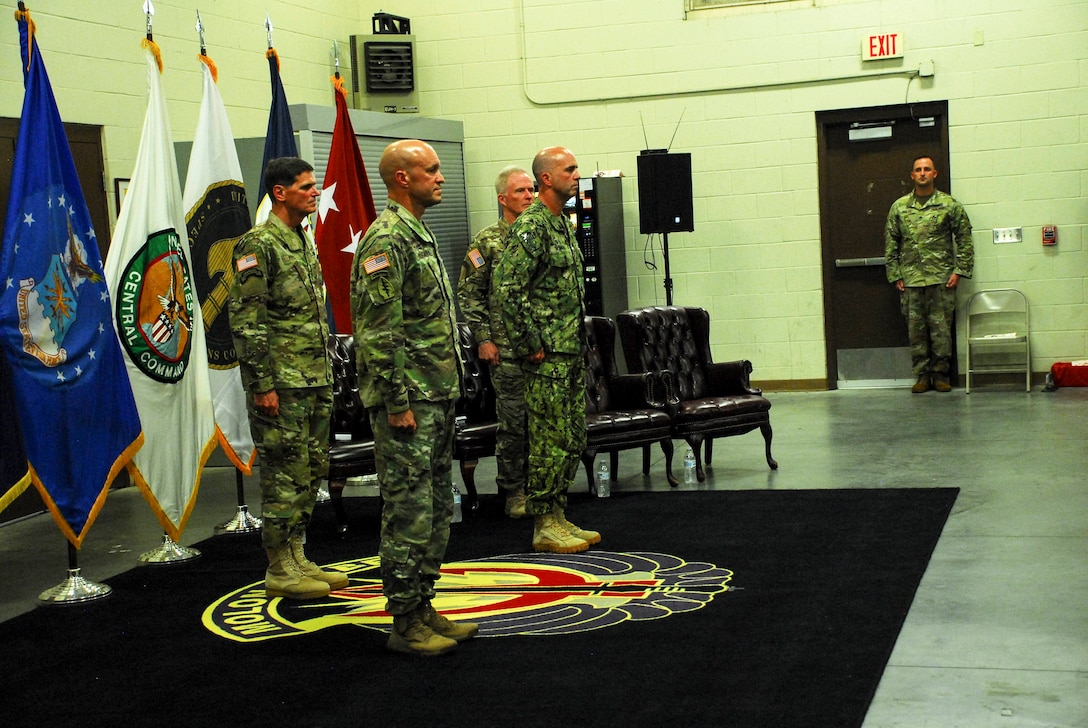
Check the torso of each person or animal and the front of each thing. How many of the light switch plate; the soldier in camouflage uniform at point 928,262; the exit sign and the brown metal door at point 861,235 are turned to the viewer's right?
0

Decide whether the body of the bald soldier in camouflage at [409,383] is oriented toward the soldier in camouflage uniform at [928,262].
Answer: no

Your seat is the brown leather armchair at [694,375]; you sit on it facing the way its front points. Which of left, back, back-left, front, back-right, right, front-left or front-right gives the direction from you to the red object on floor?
left

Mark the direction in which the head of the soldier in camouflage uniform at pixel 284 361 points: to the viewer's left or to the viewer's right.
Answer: to the viewer's right

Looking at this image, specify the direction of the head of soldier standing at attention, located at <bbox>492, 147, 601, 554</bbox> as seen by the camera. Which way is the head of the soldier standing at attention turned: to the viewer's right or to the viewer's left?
to the viewer's right

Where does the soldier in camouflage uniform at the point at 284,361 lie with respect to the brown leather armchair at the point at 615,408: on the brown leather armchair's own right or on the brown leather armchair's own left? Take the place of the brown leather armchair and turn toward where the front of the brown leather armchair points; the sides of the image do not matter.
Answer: on the brown leather armchair's own right

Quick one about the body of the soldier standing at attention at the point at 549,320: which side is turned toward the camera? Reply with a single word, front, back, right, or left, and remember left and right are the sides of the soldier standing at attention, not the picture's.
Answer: right

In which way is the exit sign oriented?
toward the camera

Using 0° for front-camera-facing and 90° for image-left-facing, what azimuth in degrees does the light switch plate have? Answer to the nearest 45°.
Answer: approximately 0°

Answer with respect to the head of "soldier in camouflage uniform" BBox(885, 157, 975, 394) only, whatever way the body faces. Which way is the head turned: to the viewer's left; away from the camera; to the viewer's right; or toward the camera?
toward the camera

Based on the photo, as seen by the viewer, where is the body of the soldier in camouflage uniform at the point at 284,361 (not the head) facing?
to the viewer's right

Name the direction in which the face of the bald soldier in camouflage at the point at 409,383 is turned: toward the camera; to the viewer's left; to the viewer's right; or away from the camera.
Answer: to the viewer's right

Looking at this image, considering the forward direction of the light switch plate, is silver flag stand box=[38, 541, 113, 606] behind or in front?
in front

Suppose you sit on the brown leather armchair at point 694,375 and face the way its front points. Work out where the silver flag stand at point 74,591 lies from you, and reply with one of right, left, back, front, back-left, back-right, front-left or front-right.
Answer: right

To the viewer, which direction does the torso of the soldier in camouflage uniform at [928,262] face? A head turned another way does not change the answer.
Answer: toward the camera

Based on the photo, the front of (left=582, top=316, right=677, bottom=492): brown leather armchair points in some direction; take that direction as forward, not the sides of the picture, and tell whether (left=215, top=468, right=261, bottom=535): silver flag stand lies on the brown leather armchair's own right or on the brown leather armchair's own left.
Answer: on the brown leather armchair's own right

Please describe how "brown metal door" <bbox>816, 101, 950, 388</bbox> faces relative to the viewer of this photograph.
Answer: facing the viewer

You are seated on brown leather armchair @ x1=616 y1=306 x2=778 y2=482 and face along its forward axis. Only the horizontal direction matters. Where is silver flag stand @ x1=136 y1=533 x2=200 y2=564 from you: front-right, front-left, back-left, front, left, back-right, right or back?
right

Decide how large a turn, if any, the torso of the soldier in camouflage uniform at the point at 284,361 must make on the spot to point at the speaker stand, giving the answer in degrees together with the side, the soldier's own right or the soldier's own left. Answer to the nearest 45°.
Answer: approximately 45° to the soldier's own left

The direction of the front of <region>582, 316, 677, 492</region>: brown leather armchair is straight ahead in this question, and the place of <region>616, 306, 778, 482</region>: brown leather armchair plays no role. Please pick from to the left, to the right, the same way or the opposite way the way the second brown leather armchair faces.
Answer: the same way

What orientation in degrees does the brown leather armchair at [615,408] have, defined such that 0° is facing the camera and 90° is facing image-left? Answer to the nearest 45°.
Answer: approximately 315°

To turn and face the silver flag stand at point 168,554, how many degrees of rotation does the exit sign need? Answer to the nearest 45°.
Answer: approximately 45° to its right
